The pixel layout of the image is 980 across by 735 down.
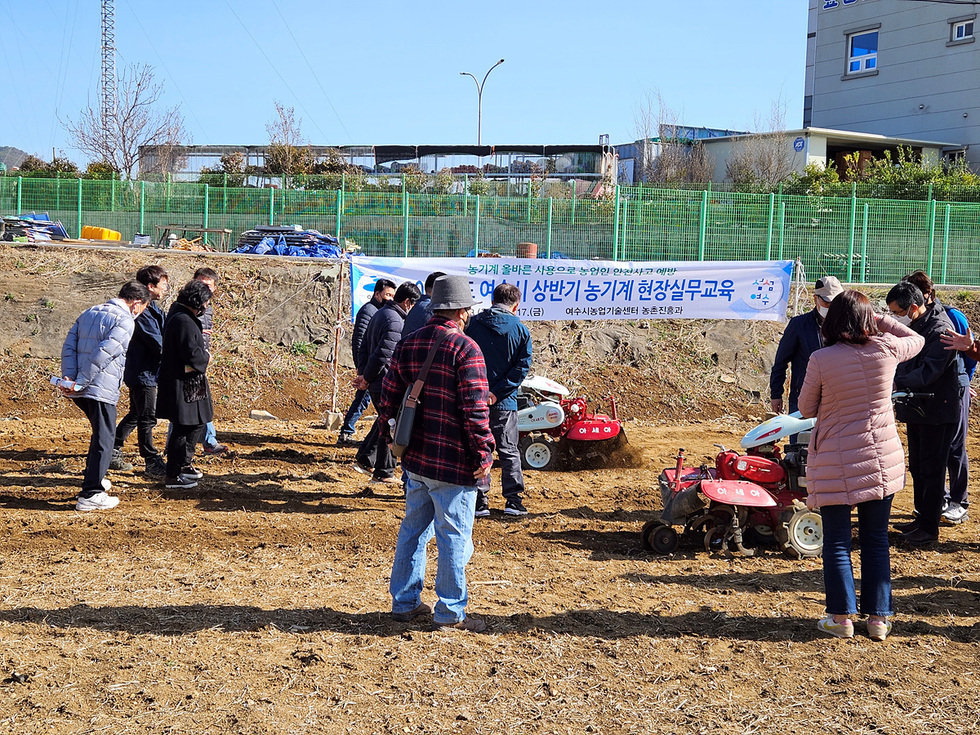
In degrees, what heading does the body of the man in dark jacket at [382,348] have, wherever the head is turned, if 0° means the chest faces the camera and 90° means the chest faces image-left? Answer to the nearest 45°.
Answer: approximately 270°

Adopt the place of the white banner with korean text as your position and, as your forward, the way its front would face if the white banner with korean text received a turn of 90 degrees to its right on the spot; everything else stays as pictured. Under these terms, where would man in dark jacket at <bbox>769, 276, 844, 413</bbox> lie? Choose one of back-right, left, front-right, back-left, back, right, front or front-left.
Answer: left

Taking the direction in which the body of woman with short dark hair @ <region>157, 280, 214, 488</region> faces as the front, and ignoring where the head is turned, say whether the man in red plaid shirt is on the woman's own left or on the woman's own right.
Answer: on the woman's own right

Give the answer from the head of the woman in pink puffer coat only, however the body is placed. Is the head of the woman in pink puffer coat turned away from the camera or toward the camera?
away from the camera

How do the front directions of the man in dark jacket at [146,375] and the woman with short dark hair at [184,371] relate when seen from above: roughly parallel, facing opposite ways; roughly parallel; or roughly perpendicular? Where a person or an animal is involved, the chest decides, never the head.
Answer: roughly parallel

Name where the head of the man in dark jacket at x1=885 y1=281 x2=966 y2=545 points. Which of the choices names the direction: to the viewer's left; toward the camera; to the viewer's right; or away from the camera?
to the viewer's left

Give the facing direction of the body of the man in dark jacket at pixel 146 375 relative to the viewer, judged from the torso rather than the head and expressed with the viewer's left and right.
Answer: facing to the right of the viewer

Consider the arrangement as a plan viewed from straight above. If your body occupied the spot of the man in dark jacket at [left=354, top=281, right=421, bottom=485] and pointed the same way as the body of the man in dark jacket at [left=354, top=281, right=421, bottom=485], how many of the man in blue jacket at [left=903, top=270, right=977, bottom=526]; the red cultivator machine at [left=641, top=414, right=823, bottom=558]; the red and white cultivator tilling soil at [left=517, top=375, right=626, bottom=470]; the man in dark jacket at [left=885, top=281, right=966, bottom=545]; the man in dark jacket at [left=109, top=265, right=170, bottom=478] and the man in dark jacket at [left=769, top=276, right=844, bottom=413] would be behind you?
1

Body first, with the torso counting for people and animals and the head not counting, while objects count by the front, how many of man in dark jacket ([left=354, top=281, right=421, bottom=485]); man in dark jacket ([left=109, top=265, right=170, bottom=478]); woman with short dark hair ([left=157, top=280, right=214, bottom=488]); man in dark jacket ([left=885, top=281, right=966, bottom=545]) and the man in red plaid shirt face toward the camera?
0

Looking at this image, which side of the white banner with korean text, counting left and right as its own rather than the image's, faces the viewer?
front

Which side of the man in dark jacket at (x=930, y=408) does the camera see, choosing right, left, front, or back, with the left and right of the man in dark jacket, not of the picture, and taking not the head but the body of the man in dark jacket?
left
